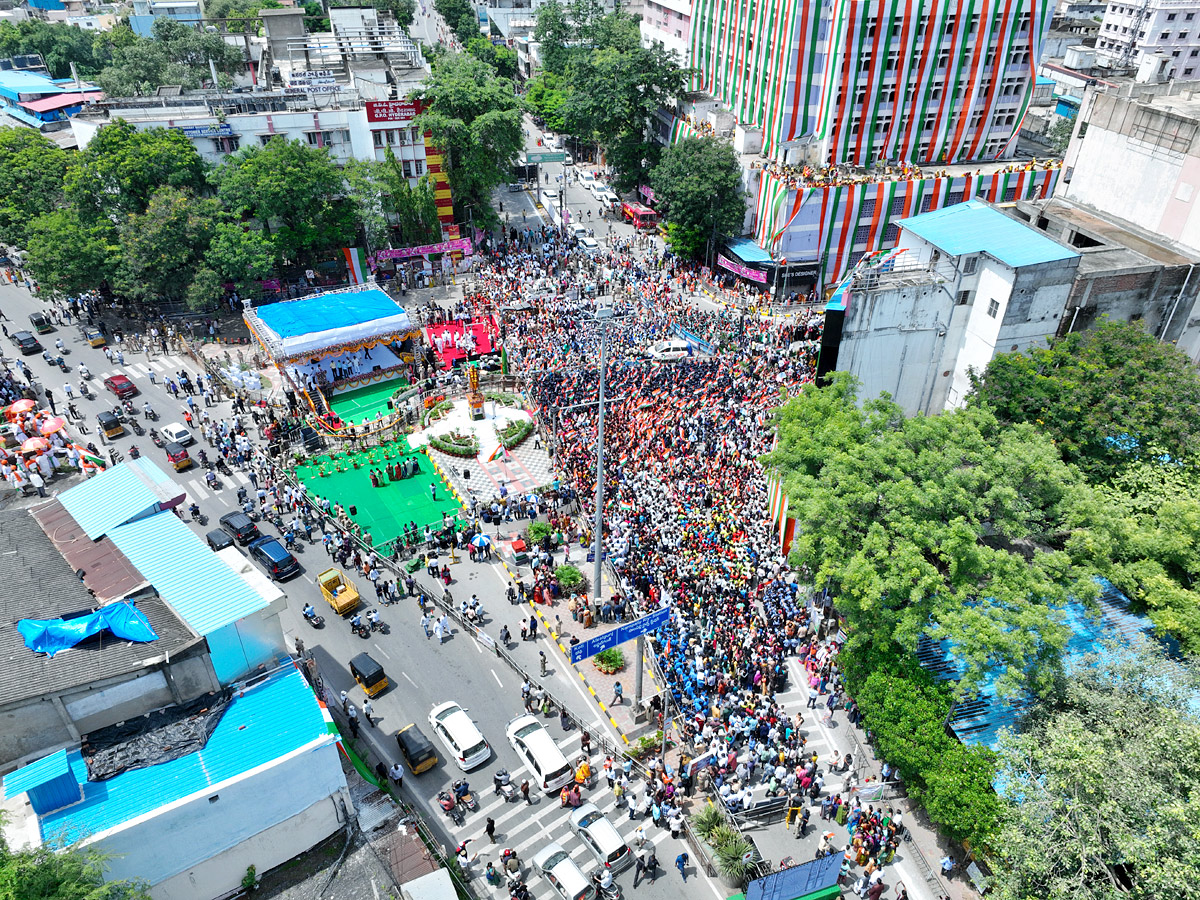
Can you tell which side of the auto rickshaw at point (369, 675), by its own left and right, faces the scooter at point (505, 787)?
back

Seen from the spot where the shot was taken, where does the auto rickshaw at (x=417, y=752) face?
facing away from the viewer and to the left of the viewer

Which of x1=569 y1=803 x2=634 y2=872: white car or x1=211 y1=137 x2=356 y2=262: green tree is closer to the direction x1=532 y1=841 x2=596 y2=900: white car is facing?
the green tree

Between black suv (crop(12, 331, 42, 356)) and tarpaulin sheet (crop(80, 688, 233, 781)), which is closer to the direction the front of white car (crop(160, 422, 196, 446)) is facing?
the black suv

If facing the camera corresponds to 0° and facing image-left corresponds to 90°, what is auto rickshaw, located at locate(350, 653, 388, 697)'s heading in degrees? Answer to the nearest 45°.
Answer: approximately 135°

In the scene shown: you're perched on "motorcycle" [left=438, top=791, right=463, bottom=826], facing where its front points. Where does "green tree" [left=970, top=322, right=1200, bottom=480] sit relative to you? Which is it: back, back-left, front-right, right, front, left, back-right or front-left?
back-right

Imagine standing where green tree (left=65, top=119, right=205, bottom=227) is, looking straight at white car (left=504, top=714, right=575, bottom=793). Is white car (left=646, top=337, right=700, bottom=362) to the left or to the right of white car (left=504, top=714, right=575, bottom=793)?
left

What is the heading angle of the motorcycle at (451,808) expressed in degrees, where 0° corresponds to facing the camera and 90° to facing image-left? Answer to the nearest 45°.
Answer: approximately 135°

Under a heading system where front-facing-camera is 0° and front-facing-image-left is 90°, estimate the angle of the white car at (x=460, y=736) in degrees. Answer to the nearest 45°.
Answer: approximately 135°

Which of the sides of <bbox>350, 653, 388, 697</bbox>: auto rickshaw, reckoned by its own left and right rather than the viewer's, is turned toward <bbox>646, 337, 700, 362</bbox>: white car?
right

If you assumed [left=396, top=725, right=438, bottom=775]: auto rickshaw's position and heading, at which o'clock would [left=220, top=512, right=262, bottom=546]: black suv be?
The black suv is roughly at 1 o'clock from the auto rickshaw.
